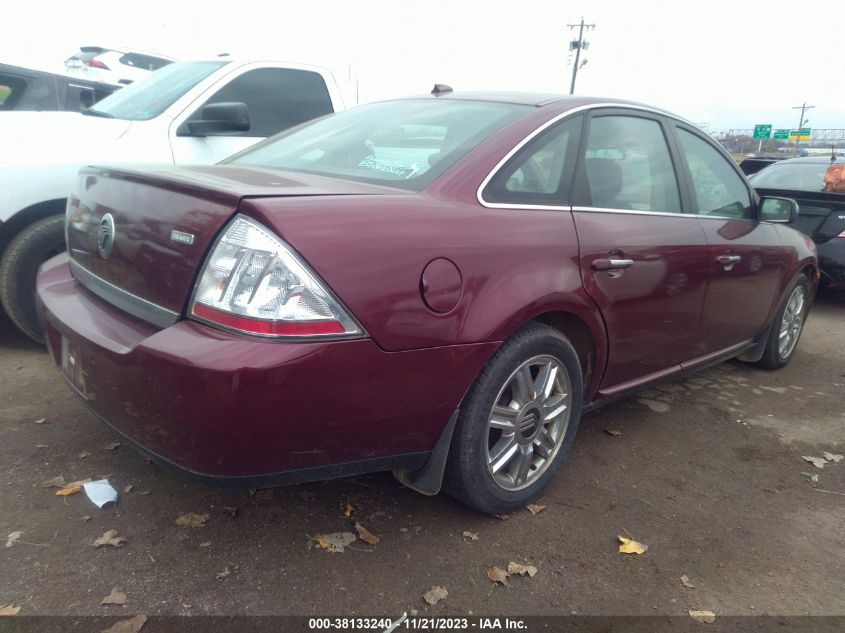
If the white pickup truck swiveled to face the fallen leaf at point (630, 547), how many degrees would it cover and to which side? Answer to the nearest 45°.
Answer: approximately 90° to its left

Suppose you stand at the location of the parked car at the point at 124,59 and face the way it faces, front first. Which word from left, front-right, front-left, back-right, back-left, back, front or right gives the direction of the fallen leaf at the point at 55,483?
back-right

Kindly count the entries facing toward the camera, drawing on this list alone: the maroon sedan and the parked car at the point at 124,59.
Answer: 0

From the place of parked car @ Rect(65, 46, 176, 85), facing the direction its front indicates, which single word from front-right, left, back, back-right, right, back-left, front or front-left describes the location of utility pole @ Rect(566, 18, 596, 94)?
front

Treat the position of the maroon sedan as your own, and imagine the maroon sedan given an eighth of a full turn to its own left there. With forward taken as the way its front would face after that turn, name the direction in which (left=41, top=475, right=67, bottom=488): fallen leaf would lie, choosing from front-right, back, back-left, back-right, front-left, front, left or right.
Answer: left

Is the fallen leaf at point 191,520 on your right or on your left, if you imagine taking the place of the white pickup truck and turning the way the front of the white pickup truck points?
on your left

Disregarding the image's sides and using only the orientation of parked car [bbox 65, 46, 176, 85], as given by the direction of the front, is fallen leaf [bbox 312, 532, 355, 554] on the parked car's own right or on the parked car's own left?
on the parked car's own right

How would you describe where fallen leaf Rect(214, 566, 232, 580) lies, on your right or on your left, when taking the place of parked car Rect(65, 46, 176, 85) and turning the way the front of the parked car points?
on your right

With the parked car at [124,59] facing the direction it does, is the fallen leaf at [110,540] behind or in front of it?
behind

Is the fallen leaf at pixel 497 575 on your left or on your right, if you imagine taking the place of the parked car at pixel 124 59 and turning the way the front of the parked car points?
on your right

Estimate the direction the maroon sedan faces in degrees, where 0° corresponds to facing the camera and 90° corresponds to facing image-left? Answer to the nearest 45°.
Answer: approximately 225°

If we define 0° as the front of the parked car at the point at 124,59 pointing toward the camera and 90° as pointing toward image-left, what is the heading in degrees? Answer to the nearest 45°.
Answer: approximately 225°
